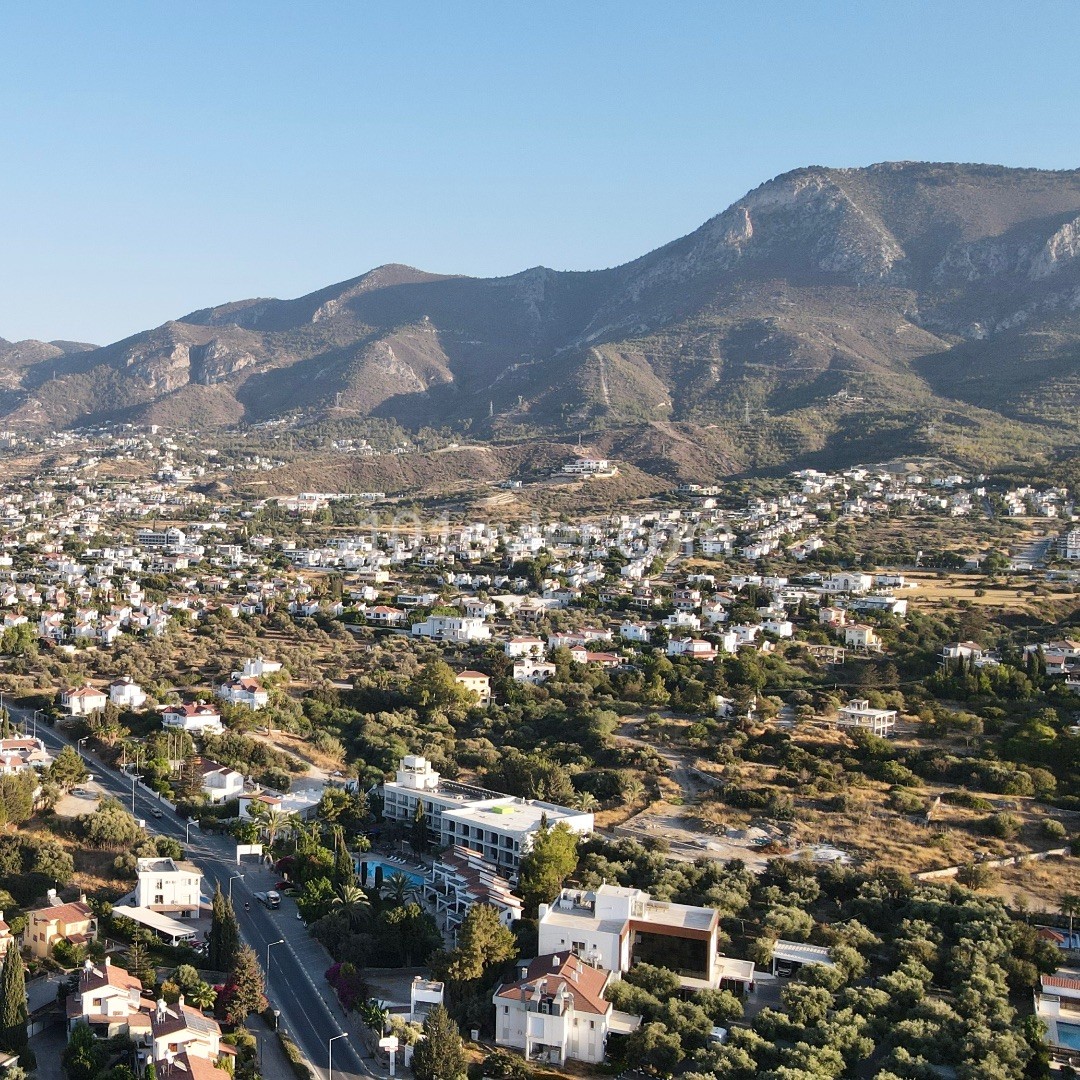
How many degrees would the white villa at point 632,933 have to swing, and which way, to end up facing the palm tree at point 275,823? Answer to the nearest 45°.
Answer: approximately 135° to its right

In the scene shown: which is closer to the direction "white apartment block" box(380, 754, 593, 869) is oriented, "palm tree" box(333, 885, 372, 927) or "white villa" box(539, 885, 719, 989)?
the palm tree

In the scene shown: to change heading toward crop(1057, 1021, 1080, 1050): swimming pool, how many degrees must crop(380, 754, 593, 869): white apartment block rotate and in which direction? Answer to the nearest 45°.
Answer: approximately 90° to its left

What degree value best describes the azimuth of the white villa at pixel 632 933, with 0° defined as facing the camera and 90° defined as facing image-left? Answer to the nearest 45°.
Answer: approximately 0°

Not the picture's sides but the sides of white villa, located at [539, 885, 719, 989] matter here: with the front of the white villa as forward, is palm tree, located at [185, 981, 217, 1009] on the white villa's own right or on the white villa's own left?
on the white villa's own right

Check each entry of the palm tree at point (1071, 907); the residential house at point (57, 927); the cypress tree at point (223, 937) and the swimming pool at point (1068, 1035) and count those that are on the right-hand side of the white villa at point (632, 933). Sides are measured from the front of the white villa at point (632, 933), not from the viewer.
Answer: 2

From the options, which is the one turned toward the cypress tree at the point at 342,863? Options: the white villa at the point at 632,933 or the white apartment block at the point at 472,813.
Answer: the white apartment block

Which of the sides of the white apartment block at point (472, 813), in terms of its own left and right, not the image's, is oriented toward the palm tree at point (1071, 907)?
left

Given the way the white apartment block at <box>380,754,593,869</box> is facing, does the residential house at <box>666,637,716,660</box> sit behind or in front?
behind

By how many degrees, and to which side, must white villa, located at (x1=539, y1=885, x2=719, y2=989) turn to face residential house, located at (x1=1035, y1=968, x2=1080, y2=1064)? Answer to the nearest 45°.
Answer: approximately 90° to its left

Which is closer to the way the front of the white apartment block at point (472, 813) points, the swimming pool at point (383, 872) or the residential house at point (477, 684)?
the swimming pool

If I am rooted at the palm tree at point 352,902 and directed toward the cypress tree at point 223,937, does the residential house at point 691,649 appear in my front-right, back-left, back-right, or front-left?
back-right
